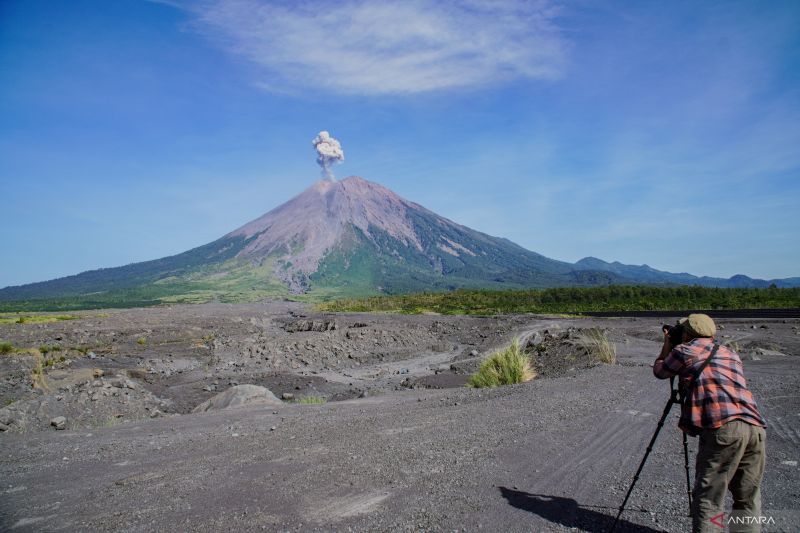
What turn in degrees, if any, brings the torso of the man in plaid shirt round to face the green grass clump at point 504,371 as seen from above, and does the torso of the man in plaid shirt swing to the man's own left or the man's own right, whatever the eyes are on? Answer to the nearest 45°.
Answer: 0° — they already face it

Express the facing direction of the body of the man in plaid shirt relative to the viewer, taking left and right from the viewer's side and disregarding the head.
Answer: facing away from the viewer and to the left of the viewer

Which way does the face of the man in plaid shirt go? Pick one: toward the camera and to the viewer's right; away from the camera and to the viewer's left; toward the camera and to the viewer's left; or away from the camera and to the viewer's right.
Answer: away from the camera and to the viewer's left

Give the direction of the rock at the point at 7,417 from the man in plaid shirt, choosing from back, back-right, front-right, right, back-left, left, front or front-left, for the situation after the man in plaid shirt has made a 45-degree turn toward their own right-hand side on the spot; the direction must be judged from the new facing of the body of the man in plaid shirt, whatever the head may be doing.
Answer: left

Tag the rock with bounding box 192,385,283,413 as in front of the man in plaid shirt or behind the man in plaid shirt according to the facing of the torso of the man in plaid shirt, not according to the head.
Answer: in front
